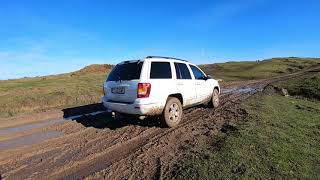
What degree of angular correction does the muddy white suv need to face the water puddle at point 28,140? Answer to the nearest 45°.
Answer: approximately 135° to its left

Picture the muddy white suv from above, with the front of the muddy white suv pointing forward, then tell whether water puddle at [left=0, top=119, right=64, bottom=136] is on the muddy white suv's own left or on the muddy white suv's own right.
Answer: on the muddy white suv's own left

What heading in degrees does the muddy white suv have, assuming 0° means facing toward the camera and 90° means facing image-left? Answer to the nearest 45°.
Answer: approximately 225°
